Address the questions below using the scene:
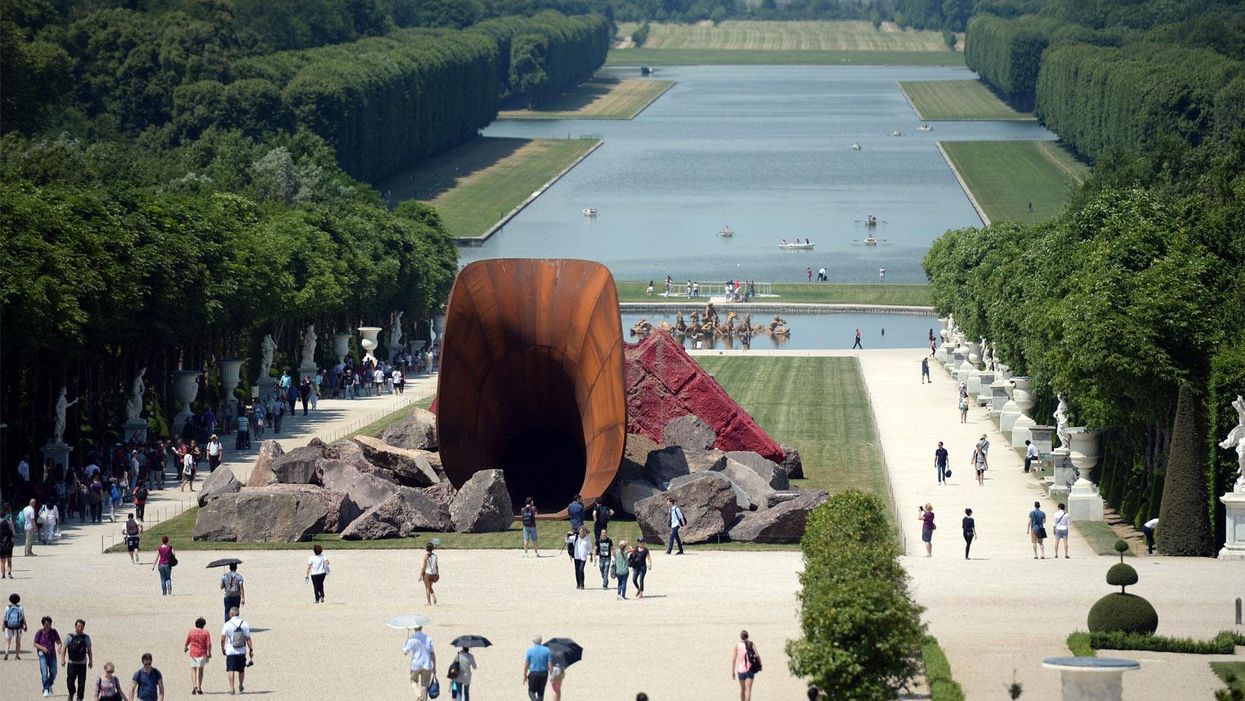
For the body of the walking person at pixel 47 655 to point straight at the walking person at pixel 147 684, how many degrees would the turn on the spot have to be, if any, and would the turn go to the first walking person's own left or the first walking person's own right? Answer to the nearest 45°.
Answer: approximately 45° to the first walking person's own left

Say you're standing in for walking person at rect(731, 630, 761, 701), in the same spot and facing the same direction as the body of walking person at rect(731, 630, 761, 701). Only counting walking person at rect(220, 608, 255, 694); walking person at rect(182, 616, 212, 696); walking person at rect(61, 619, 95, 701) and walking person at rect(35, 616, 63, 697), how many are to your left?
4

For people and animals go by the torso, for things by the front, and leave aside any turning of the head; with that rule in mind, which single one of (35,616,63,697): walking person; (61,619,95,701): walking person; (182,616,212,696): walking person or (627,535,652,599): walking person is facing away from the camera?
(182,616,212,696): walking person

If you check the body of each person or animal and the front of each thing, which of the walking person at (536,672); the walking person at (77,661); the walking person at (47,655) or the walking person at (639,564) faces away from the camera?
the walking person at (536,672)

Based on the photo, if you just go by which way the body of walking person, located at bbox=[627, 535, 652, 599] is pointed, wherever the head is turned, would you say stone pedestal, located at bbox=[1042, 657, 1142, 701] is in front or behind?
in front

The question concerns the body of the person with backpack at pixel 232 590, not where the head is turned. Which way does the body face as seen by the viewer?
away from the camera

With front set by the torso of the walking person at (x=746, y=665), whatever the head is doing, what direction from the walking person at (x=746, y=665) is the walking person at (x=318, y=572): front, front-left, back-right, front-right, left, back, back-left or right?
front-left

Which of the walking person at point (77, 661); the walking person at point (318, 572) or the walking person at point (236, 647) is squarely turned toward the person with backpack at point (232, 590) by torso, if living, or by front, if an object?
the walking person at point (236, 647)

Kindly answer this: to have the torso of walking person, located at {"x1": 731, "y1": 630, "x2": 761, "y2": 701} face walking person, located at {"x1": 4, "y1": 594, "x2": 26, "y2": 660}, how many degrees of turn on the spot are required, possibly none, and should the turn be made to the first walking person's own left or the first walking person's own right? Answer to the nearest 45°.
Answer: approximately 90° to the first walking person's own left

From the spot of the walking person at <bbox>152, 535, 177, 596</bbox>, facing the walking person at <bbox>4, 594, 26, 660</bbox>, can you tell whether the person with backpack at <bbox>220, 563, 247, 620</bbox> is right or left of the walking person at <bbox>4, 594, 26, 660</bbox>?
left

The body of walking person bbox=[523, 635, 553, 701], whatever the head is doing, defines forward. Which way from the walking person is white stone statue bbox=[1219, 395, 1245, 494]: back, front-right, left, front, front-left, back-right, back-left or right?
front-right

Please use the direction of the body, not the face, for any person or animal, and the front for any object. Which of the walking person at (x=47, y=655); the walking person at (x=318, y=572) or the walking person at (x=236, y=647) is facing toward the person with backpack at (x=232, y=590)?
the walking person at (x=236, y=647)
